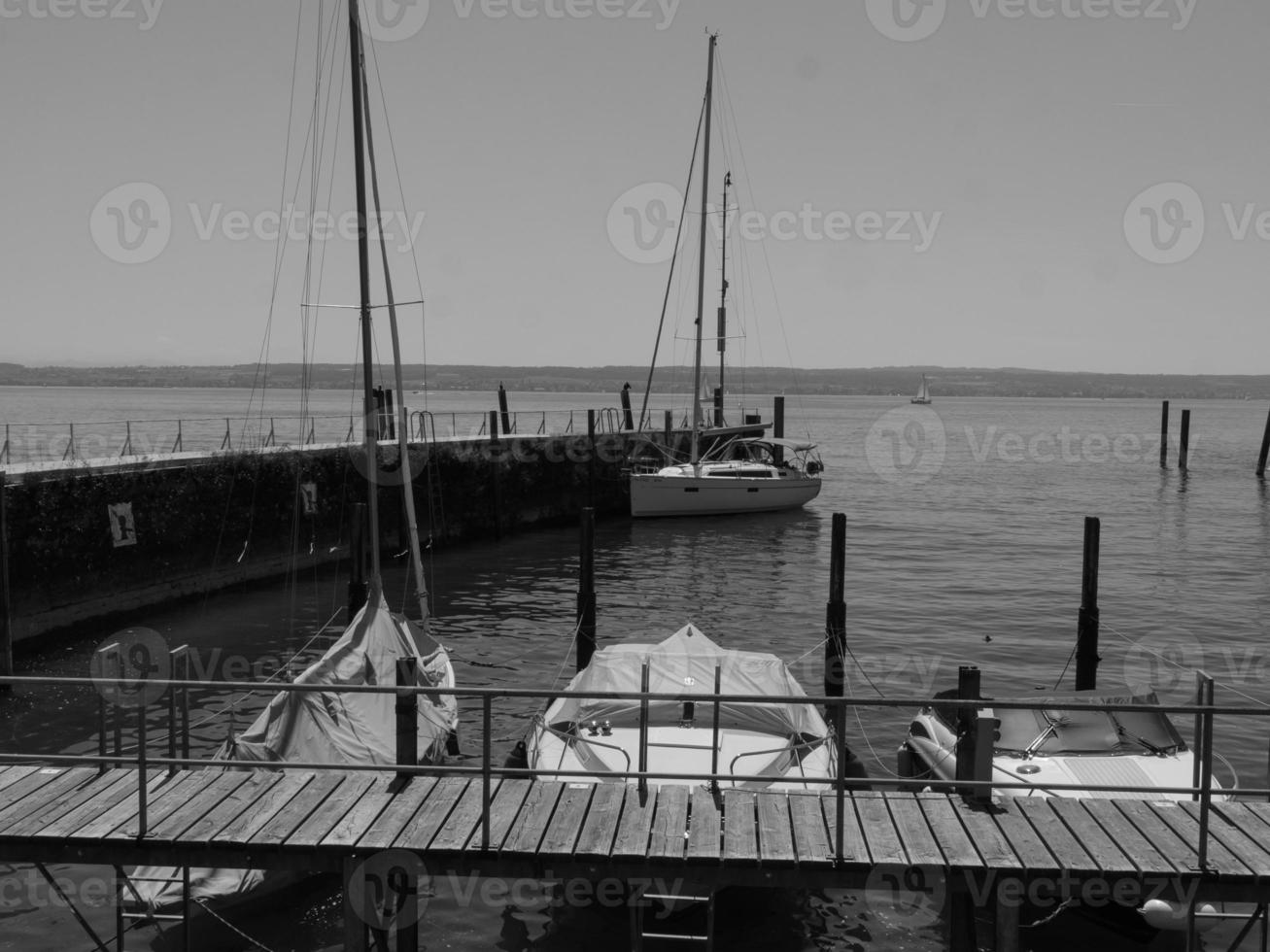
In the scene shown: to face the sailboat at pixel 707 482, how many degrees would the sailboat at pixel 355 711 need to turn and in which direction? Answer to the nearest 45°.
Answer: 0° — it already faces it

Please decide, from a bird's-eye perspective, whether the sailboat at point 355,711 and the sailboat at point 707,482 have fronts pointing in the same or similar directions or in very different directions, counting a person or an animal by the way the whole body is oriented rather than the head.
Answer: very different directions

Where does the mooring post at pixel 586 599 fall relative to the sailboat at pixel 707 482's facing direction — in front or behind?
in front

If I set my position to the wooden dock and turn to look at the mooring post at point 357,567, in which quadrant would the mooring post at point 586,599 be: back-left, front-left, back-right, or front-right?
front-right

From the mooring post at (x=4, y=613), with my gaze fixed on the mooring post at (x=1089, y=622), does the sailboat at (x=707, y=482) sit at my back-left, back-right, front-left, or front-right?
front-left

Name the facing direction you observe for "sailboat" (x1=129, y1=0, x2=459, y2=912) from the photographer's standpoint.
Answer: facing away from the viewer and to the right of the viewer

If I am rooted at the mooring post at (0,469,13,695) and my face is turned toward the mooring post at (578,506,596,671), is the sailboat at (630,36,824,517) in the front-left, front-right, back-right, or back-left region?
front-left

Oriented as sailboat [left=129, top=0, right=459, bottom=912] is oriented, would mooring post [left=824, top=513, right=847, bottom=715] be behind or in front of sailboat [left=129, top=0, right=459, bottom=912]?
in front

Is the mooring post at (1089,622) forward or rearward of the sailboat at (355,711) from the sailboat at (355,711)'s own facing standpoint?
forward

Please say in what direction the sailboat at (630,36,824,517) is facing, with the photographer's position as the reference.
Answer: facing the viewer and to the left of the viewer

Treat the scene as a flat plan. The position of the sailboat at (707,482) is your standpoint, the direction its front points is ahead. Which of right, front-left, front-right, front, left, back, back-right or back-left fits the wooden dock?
front-left

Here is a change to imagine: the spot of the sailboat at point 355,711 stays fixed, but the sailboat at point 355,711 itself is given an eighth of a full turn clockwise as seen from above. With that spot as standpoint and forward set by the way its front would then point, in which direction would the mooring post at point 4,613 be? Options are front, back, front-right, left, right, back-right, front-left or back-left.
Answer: back-left
